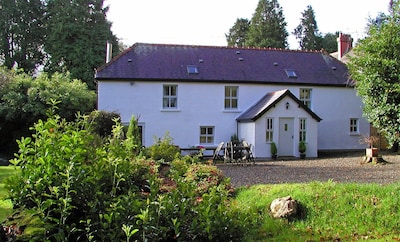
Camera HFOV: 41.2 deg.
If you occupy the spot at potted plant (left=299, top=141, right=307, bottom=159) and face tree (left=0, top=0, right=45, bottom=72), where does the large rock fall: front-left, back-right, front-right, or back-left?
back-left

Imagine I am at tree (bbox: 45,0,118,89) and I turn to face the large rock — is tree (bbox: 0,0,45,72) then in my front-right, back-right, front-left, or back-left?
back-right

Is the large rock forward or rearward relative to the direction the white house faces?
forward

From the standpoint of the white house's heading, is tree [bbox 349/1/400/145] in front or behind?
in front

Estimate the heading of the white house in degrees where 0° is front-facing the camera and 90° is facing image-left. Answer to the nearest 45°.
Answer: approximately 0°

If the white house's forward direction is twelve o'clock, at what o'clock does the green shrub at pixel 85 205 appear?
The green shrub is roughly at 12 o'clock from the white house.

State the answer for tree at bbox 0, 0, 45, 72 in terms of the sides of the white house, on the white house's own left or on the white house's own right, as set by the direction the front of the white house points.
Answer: on the white house's own right

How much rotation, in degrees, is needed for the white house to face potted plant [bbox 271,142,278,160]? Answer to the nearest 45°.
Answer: approximately 45° to its left

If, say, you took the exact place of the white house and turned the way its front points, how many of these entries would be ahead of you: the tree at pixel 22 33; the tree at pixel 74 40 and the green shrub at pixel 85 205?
1

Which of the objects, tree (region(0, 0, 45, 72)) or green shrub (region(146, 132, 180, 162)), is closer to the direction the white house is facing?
the green shrub

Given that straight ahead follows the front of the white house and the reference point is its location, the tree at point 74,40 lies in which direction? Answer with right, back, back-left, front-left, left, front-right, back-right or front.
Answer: back-right

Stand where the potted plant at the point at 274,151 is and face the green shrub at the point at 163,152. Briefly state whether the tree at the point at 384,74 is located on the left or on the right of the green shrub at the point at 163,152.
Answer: left
